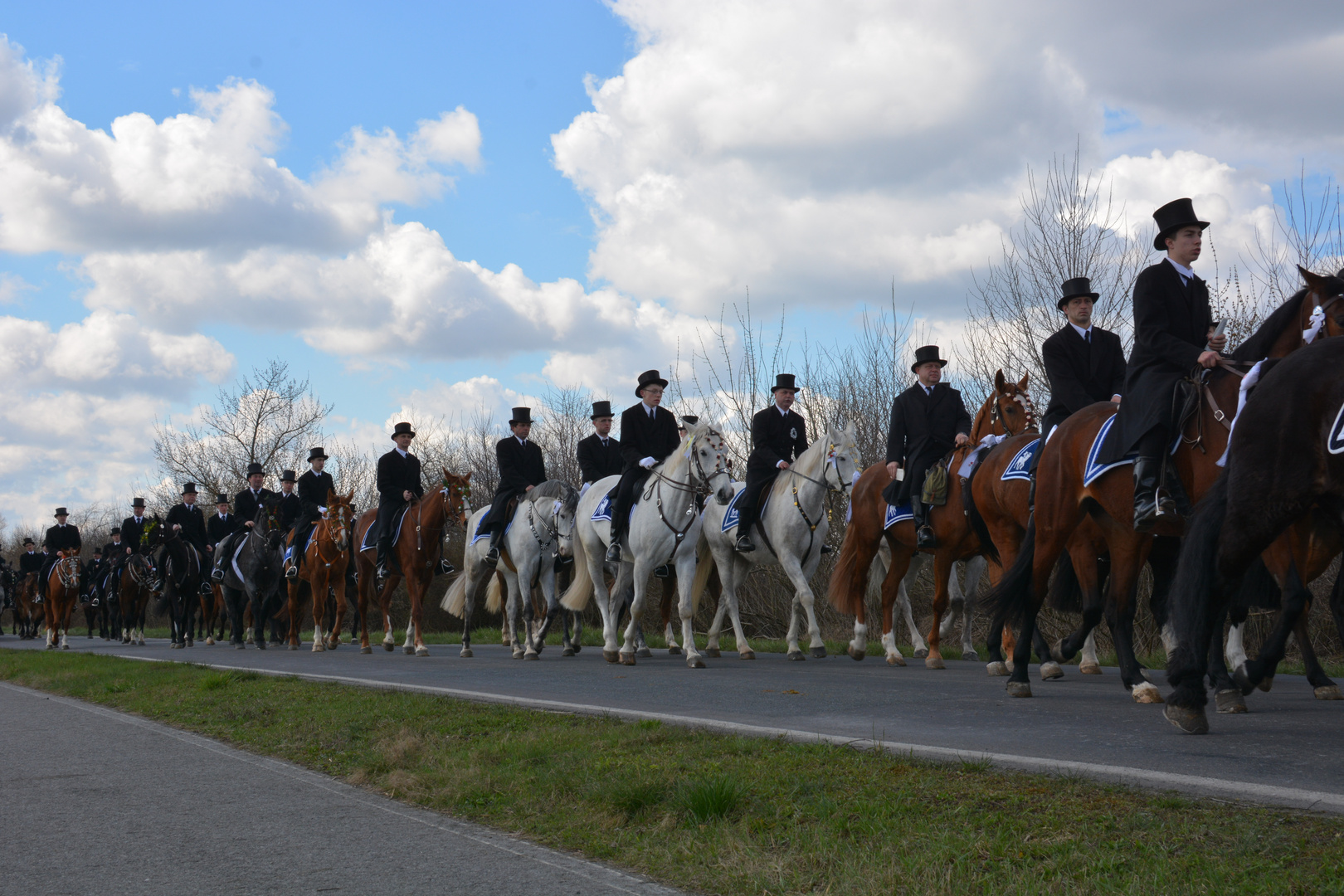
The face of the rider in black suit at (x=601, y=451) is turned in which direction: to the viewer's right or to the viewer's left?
to the viewer's right

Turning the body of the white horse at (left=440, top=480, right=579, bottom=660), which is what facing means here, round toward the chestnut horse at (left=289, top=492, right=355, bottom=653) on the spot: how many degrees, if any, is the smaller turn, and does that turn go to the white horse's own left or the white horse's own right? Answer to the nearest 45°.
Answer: approximately 180°

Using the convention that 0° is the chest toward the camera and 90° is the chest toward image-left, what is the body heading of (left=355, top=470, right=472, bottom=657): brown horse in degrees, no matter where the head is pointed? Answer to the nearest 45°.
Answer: approximately 315°

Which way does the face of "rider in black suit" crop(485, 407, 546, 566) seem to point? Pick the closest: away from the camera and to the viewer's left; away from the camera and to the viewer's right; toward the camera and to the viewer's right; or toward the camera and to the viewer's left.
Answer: toward the camera and to the viewer's right

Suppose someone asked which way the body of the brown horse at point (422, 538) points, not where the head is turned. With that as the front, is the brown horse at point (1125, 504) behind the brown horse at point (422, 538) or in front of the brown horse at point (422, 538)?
in front

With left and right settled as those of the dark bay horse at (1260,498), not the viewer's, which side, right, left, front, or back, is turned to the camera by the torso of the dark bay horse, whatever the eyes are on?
right

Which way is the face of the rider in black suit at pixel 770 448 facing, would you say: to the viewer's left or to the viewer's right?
to the viewer's right

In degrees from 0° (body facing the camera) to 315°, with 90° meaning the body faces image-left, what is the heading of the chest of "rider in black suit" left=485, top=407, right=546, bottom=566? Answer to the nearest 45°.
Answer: approximately 315°

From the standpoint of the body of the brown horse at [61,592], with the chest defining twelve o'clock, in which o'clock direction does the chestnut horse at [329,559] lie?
The chestnut horse is roughly at 11 o'clock from the brown horse.

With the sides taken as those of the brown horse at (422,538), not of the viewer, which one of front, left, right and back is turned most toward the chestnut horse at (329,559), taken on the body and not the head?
back

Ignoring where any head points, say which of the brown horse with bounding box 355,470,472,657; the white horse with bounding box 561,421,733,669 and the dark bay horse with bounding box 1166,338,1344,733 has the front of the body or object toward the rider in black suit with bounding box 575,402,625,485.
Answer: the brown horse

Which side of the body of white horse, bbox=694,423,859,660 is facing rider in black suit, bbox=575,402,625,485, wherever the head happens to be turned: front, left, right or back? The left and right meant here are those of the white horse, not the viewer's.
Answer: back

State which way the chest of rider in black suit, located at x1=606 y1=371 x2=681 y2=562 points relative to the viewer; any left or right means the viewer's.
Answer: facing the viewer and to the right of the viewer

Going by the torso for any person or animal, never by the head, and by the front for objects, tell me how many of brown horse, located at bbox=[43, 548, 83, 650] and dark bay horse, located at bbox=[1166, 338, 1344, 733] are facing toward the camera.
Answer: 1

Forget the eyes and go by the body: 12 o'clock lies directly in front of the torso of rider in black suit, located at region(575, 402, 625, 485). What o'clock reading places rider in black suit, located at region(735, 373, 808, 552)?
rider in black suit, located at region(735, 373, 808, 552) is roughly at 12 o'clock from rider in black suit, located at region(575, 402, 625, 485).

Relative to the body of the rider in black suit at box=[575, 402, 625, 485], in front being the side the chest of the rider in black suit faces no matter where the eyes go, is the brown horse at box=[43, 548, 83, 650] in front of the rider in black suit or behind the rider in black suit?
behind

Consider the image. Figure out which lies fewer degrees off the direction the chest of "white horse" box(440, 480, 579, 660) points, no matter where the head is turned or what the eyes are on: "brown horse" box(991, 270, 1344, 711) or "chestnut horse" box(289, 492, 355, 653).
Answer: the brown horse

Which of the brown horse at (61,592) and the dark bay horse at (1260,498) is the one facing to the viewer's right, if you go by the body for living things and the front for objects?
the dark bay horse
